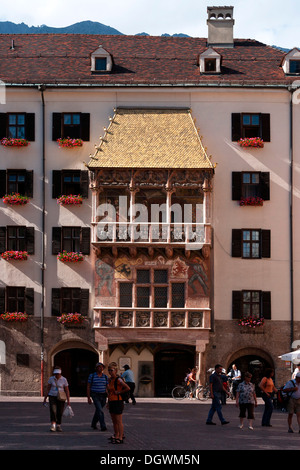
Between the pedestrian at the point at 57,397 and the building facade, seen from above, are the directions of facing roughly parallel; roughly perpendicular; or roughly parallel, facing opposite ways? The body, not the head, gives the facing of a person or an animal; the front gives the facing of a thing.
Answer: roughly parallel

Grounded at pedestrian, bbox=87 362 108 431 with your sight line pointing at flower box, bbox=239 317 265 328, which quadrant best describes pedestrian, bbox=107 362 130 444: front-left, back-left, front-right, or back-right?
back-right

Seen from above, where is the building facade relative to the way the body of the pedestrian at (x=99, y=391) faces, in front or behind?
behind

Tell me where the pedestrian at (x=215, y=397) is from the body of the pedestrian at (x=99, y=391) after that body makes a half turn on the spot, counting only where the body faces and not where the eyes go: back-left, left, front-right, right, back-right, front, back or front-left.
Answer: front-right

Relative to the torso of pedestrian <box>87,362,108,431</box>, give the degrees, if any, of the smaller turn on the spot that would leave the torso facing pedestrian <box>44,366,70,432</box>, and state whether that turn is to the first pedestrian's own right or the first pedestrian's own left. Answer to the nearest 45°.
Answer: approximately 90° to the first pedestrian's own right

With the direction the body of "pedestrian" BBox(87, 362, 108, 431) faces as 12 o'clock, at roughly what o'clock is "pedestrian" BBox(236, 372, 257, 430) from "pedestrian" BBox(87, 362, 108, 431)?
"pedestrian" BBox(236, 372, 257, 430) is roughly at 8 o'clock from "pedestrian" BBox(87, 362, 108, 431).

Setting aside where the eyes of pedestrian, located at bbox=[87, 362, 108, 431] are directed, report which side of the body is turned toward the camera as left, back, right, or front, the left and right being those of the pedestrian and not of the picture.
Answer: front

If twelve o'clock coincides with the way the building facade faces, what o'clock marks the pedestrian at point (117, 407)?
The pedestrian is roughly at 12 o'clock from the building facade.

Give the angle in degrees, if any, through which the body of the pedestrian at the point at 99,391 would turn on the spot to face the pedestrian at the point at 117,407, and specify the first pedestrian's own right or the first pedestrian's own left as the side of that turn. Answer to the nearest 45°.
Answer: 0° — they already face them

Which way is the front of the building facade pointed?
toward the camera

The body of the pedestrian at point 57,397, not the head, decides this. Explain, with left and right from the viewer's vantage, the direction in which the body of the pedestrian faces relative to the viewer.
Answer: facing the viewer

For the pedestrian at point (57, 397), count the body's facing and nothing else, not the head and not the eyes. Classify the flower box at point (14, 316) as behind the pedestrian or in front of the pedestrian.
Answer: behind
